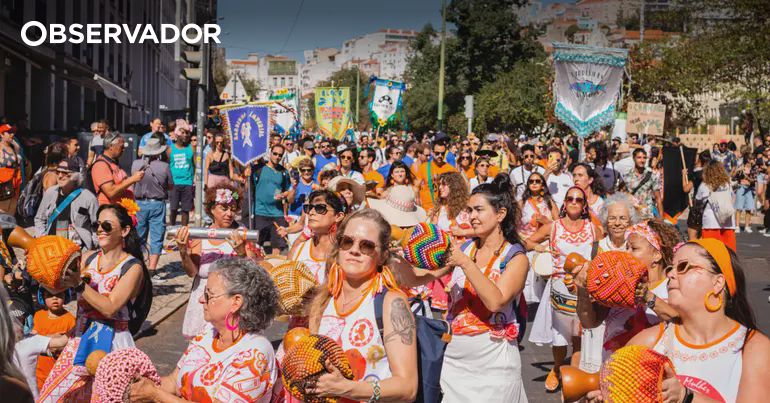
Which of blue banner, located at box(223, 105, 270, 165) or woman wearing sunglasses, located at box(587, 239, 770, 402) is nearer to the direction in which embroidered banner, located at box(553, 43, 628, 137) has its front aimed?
the woman wearing sunglasses

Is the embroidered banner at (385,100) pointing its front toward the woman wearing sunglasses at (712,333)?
yes

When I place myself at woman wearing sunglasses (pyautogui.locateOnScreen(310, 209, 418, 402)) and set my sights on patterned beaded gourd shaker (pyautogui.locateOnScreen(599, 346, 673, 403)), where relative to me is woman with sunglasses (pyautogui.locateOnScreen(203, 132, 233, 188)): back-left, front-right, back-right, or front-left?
back-left

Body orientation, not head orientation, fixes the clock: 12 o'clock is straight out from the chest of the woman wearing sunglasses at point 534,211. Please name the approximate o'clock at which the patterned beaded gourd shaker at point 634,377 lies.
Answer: The patterned beaded gourd shaker is roughly at 12 o'clock from the woman wearing sunglasses.

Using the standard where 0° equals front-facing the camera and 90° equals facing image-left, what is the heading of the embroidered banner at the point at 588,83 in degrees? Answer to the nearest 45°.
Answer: approximately 0°

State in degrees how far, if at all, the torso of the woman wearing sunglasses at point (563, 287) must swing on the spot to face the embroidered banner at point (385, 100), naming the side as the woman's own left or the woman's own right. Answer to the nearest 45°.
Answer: approximately 180°

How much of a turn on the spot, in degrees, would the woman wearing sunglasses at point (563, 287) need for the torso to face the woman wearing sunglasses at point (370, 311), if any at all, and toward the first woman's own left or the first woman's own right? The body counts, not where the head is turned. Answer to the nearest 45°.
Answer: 0° — they already face them
